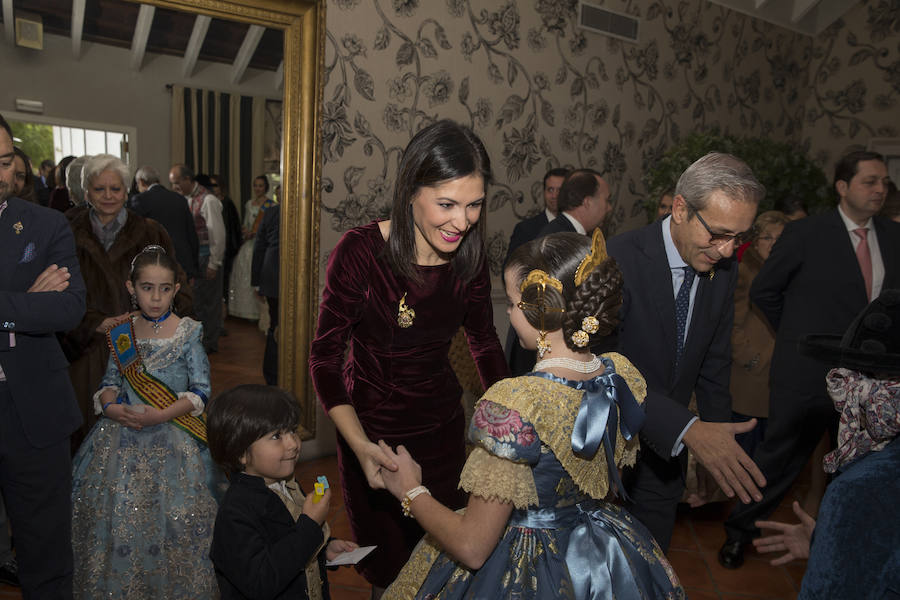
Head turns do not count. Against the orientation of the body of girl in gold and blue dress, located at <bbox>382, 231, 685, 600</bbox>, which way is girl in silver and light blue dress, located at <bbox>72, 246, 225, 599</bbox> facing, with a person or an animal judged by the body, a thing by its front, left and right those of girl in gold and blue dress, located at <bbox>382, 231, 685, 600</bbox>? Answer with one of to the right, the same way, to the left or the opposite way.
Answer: the opposite way

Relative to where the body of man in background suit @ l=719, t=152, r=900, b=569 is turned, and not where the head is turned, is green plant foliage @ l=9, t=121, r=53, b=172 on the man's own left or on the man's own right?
on the man's own right

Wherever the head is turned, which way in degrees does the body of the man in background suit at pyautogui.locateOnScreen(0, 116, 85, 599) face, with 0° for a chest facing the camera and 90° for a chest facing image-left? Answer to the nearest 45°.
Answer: approximately 45°

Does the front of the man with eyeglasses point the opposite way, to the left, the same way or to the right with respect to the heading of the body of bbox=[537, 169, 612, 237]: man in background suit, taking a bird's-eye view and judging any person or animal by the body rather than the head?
to the right

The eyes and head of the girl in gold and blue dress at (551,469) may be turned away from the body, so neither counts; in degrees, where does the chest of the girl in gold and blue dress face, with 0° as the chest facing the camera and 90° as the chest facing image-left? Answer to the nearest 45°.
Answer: approximately 135°

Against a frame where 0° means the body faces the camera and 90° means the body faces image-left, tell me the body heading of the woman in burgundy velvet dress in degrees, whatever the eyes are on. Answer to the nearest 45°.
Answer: approximately 315°

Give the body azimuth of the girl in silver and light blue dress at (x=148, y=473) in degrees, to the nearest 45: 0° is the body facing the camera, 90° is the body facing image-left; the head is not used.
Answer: approximately 0°
